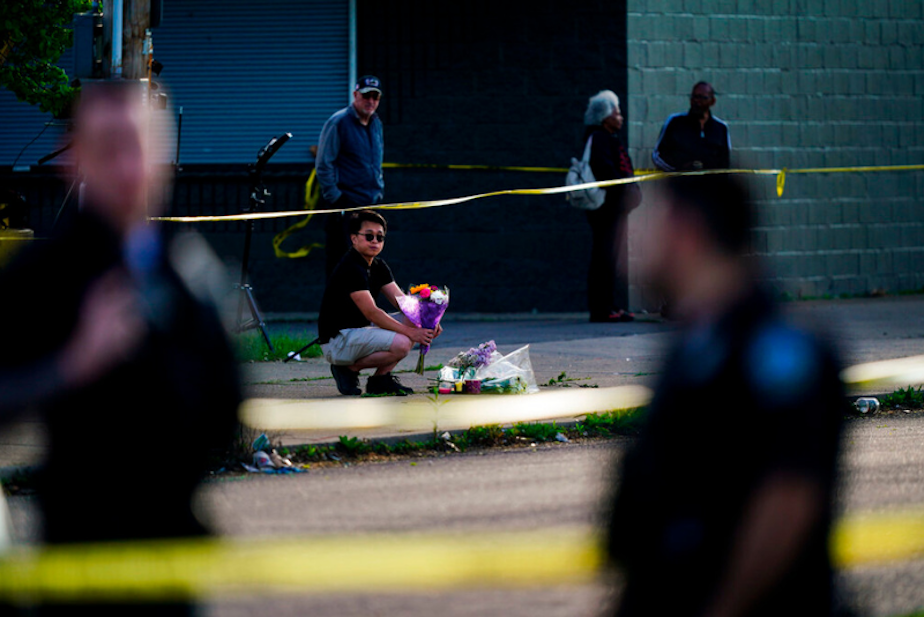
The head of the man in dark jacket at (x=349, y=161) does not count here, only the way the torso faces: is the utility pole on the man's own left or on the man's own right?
on the man's own right

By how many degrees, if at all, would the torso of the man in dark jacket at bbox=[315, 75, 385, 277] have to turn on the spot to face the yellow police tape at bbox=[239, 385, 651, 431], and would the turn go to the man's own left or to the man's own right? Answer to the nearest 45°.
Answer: approximately 45° to the man's own right

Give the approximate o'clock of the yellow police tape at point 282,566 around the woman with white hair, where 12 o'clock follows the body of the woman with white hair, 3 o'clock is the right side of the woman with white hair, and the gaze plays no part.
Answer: The yellow police tape is roughly at 3 o'clock from the woman with white hair.

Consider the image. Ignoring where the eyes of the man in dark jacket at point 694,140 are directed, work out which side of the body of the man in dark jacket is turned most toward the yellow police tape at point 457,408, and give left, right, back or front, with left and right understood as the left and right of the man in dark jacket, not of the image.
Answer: front

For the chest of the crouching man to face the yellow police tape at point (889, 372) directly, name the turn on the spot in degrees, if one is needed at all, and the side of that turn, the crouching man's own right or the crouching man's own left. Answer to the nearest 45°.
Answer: approximately 45° to the crouching man's own left

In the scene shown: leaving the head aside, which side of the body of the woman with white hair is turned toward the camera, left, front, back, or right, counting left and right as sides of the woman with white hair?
right

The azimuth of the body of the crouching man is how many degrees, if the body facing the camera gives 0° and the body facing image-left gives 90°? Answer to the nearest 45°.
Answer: approximately 315°

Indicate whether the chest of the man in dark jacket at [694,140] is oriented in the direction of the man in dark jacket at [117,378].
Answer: yes

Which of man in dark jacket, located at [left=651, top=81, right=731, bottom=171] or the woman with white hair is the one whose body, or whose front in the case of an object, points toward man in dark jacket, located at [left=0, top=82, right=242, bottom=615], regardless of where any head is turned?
man in dark jacket, located at [left=651, top=81, right=731, bottom=171]

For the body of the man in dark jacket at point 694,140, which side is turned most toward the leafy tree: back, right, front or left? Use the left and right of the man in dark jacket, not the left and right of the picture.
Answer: right
